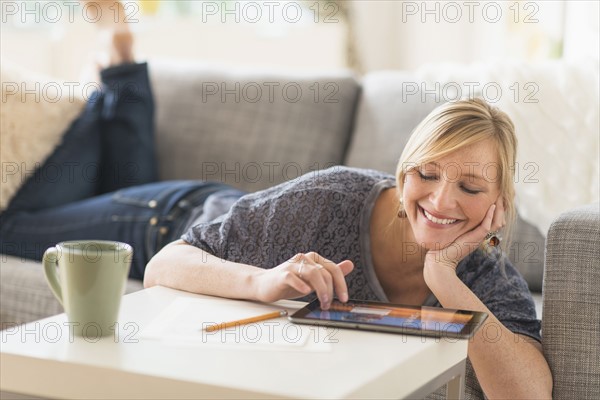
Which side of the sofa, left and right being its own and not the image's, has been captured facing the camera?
front

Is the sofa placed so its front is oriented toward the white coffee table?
yes

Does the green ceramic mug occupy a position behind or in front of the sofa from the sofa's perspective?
in front
